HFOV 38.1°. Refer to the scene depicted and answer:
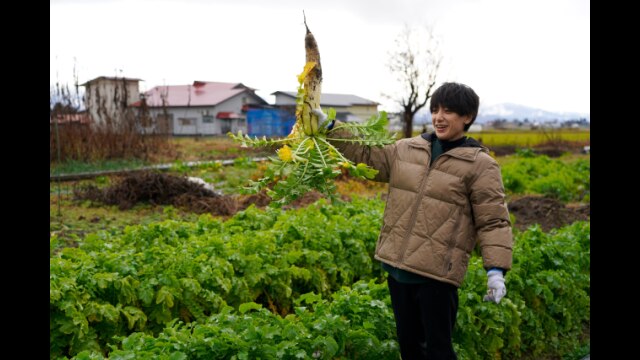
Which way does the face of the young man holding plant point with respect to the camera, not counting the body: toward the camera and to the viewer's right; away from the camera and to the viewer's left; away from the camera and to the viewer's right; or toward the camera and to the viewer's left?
toward the camera and to the viewer's left
